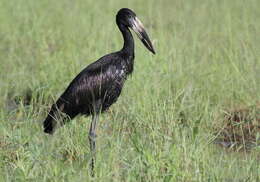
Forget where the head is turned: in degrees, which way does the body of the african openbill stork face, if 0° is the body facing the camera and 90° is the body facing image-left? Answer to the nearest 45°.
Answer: approximately 270°
